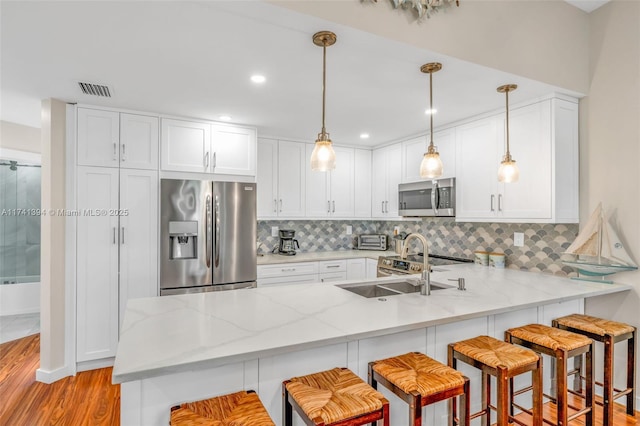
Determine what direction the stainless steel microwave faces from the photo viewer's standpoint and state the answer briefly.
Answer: facing the viewer and to the left of the viewer

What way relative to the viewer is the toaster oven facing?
toward the camera

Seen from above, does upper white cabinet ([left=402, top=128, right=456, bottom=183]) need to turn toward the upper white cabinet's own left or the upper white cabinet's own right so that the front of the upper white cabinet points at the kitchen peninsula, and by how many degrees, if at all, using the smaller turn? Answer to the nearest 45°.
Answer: approximately 45° to the upper white cabinet's own left

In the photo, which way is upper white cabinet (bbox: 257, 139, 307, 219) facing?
toward the camera

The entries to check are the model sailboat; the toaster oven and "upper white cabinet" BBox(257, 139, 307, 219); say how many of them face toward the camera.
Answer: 2

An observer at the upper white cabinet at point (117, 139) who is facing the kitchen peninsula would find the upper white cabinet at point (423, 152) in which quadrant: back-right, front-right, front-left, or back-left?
front-left

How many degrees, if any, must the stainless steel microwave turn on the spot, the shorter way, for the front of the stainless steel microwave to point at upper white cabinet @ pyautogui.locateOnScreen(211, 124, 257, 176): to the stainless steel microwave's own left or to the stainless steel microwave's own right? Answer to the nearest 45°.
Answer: approximately 45° to the stainless steel microwave's own right

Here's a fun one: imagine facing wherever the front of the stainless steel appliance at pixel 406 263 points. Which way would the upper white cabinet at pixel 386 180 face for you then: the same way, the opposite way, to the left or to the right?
the same way

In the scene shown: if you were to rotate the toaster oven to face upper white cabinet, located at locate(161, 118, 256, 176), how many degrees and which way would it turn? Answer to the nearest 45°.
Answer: approximately 45° to its right

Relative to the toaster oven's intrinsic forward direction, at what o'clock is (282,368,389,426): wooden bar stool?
The wooden bar stool is roughly at 12 o'clock from the toaster oven.

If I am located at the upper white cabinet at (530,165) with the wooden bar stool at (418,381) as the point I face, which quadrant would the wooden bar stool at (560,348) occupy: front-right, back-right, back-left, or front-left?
front-left
